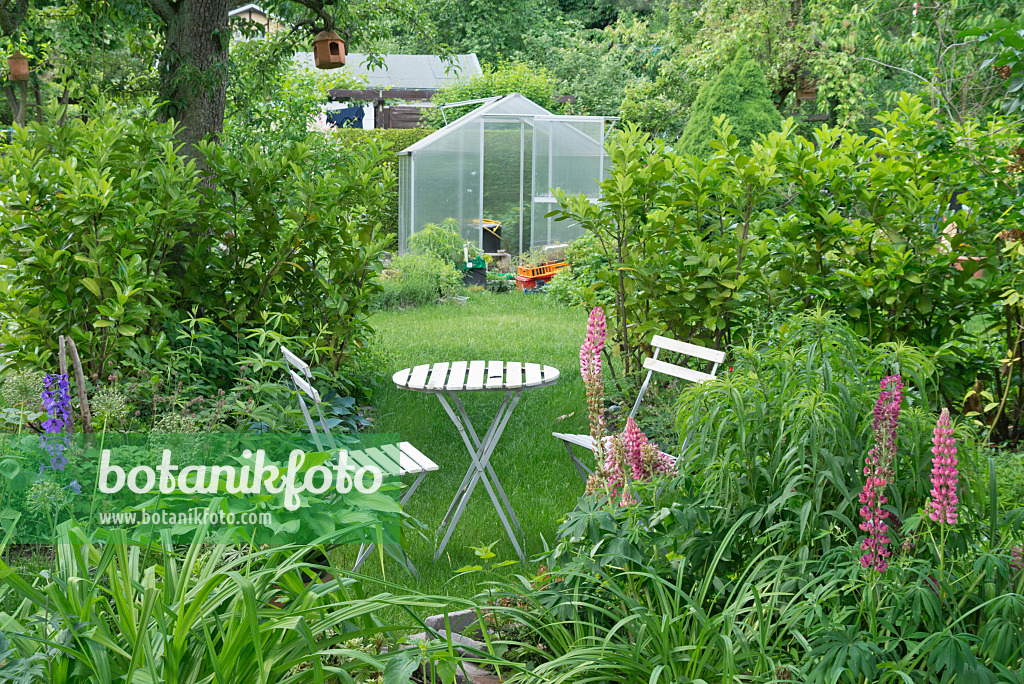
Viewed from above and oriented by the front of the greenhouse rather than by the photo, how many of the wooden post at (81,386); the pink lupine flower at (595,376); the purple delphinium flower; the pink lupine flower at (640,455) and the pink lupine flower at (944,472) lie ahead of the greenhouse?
5

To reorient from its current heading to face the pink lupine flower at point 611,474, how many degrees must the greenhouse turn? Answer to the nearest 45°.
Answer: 0° — it already faces it

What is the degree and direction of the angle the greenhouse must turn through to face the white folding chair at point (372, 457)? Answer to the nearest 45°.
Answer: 0° — it already faces it

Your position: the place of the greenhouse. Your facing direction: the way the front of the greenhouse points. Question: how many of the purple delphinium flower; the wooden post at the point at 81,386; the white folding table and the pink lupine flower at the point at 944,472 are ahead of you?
4

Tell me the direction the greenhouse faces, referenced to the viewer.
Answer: facing the viewer

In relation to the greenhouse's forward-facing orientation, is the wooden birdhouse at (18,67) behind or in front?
in front

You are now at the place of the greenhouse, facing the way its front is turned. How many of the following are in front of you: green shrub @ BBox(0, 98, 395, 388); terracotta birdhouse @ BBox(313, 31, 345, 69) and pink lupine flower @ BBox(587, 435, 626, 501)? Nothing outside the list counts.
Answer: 3

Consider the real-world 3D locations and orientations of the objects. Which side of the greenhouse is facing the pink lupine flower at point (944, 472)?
front

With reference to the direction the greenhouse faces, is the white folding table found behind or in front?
in front

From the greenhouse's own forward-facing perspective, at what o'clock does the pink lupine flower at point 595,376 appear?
The pink lupine flower is roughly at 12 o'clock from the greenhouse.

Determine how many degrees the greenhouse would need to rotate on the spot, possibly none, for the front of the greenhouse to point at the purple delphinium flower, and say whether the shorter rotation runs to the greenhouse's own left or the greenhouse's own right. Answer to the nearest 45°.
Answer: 0° — it already faces it
